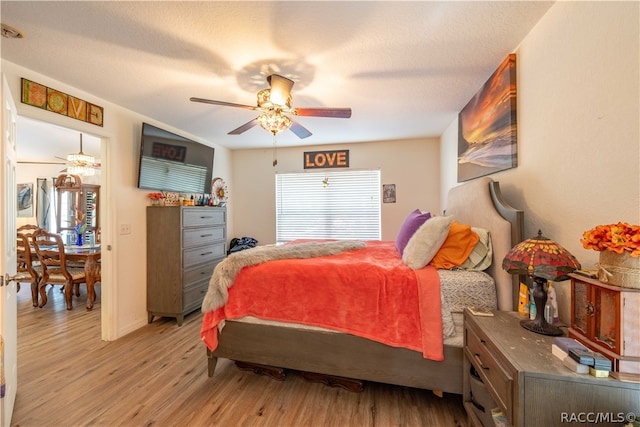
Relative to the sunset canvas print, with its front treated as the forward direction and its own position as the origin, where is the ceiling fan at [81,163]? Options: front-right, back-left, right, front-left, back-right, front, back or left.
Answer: front-right

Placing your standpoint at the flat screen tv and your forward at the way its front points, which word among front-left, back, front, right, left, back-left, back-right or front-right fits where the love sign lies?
front-left

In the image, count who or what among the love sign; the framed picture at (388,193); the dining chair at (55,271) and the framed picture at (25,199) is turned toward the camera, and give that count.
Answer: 3

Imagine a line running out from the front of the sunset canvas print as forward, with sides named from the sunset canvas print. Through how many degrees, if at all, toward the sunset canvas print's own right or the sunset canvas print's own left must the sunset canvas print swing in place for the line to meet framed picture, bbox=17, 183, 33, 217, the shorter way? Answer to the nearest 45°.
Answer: approximately 45° to the sunset canvas print's own right

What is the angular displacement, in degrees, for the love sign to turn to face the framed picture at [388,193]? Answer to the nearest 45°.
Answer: approximately 90° to its left

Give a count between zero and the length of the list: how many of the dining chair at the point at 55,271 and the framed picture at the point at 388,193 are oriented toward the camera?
1

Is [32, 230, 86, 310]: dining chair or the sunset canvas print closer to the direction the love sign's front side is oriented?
the sunset canvas print

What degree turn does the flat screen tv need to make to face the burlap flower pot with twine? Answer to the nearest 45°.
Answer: approximately 45° to its right

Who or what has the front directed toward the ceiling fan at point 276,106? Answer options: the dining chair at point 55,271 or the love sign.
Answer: the love sign

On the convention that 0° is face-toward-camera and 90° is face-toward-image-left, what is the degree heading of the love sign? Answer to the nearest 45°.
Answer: approximately 0°
